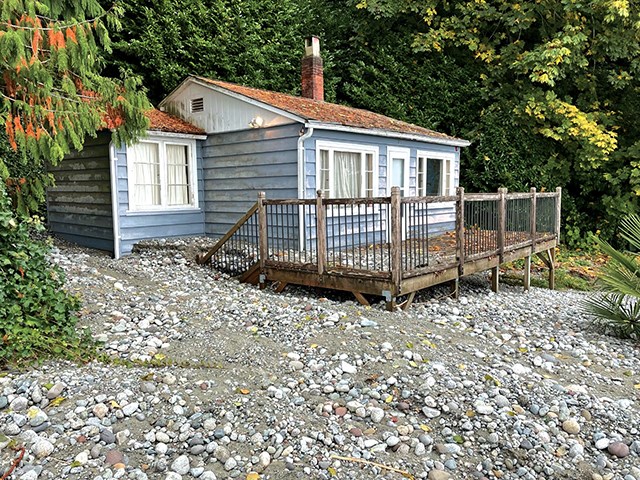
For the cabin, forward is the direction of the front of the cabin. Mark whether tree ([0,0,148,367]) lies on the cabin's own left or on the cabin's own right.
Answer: on the cabin's own right

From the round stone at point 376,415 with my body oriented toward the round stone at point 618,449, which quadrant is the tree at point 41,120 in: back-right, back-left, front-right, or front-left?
back-left

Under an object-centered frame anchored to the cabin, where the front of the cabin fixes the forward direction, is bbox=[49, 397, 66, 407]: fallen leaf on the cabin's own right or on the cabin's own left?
on the cabin's own right

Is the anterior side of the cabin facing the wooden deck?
yes

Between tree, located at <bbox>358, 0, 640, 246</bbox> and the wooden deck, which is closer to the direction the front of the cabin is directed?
the wooden deck

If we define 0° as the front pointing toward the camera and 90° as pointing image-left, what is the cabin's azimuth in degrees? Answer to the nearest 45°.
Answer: approximately 315°
